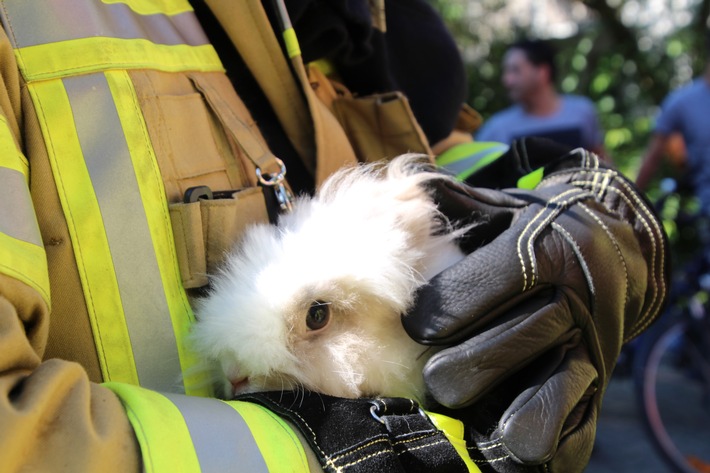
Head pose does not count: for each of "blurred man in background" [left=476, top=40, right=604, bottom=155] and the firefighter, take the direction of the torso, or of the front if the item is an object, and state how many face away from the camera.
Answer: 0

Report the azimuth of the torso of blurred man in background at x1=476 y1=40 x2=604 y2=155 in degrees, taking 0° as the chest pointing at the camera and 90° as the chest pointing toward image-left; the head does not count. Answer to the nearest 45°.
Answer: approximately 45°

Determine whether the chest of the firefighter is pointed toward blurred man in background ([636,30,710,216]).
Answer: no

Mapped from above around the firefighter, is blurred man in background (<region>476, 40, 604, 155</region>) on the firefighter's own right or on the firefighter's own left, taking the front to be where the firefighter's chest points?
on the firefighter's own left

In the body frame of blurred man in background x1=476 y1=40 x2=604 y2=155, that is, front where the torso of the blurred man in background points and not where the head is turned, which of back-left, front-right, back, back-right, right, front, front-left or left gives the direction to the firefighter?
front-left

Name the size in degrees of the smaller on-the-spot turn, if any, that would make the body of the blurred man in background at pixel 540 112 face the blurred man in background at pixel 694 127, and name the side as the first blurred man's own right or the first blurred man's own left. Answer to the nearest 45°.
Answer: approximately 90° to the first blurred man's own left
